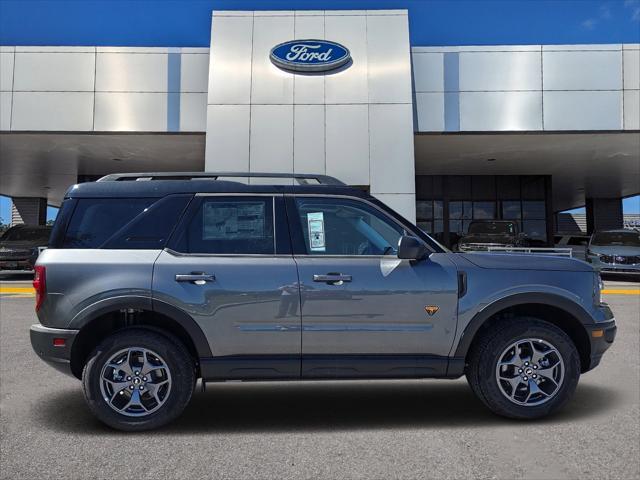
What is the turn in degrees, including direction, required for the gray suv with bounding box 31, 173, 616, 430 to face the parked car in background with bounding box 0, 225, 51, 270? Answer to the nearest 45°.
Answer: approximately 135° to its left

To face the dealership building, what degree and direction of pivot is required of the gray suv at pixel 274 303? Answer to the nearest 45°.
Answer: approximately 90° to its left

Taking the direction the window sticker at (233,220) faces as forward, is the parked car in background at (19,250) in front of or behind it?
behind

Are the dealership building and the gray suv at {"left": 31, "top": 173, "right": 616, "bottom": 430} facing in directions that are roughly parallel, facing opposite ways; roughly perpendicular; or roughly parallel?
roughly perpendicular

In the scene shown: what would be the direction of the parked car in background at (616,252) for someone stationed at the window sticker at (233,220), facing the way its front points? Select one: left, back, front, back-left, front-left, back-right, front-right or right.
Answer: back-left

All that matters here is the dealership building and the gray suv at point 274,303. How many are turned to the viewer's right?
1

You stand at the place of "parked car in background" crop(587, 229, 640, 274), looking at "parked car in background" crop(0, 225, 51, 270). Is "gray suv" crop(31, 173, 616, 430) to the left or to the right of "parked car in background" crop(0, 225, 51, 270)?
left

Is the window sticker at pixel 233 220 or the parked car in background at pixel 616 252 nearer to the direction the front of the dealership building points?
the window sticker

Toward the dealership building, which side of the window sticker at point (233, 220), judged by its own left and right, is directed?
back

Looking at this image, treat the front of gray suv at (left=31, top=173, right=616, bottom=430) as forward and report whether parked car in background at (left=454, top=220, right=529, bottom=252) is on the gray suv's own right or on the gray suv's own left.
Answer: on the gray suv's own left

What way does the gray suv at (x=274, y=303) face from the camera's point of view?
to the viewer's right

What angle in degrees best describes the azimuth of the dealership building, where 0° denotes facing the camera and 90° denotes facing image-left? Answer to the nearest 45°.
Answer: approximately 0°
